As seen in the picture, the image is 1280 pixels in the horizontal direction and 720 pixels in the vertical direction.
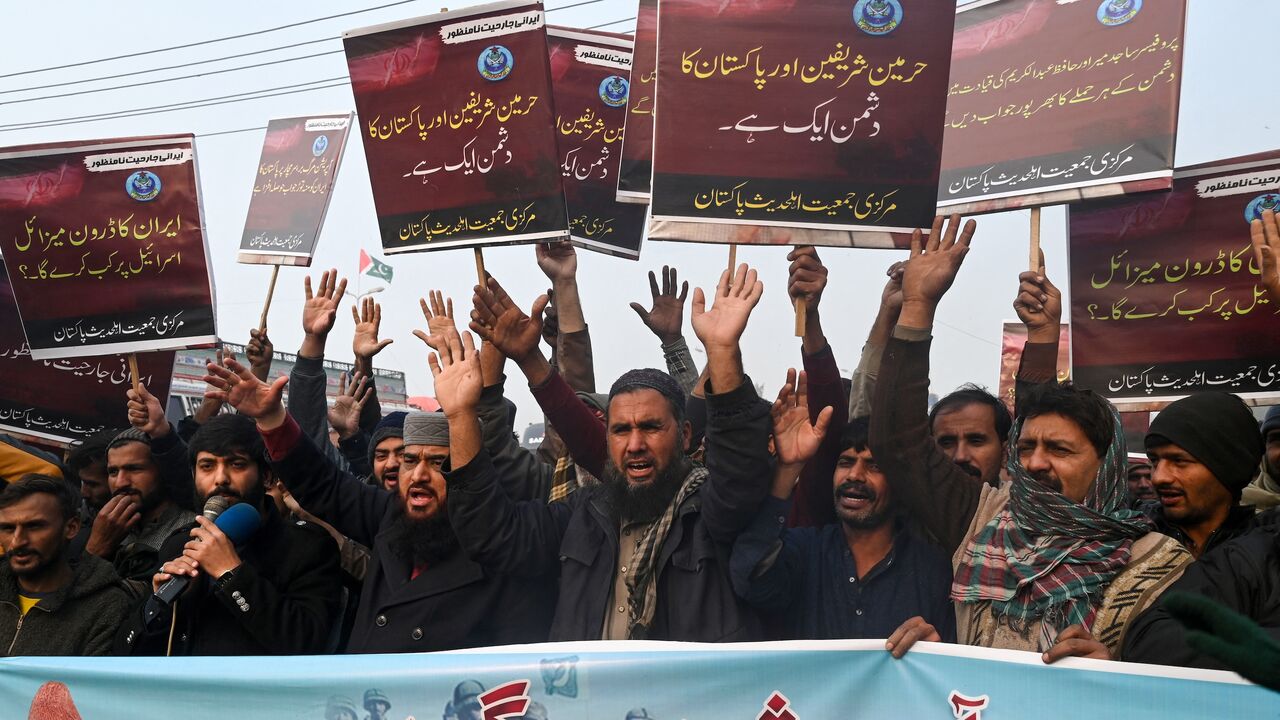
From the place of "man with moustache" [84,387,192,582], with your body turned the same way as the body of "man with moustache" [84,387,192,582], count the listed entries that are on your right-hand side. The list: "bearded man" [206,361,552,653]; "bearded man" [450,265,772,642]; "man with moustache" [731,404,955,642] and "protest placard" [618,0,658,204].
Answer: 0

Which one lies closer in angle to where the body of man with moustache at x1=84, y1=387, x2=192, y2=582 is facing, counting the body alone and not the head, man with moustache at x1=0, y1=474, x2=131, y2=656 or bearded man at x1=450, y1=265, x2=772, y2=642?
the man with moustache

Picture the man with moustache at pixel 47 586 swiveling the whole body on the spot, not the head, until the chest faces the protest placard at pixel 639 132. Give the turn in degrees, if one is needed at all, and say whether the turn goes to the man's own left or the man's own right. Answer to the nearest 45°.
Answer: approximately 135° to the man's own left

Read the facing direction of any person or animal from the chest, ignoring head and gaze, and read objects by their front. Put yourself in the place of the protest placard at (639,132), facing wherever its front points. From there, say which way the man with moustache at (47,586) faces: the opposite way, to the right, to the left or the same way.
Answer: the same way

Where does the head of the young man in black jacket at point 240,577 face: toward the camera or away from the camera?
toward the camera

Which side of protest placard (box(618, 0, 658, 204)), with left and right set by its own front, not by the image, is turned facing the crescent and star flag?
back

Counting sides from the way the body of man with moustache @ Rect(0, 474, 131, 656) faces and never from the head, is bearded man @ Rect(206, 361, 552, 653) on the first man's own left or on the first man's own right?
on the first man's own left

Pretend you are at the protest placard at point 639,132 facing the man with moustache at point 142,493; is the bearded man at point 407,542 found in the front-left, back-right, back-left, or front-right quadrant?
front-left

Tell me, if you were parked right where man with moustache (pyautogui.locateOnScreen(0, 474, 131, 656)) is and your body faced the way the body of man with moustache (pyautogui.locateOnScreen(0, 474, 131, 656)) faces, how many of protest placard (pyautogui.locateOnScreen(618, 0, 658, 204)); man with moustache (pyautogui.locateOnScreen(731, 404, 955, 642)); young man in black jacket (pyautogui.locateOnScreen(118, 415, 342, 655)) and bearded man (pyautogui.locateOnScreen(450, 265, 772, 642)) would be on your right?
0

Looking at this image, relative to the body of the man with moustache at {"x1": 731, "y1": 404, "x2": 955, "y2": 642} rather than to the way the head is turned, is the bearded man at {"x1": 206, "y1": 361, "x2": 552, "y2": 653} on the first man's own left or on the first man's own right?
on the first man's own right

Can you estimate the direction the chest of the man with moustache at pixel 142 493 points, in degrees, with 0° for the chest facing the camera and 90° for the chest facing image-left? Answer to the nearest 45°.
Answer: approximately 45°

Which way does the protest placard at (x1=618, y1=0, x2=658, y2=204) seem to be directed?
toward the camera

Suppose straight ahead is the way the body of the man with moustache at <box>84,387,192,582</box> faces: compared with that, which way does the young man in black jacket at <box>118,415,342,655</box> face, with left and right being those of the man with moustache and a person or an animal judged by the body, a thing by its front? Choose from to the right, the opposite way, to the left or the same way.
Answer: the same way

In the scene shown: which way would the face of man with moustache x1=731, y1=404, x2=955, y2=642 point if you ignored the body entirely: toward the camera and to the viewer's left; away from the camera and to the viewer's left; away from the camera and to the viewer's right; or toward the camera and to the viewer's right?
toward the camera and to the viewer's left

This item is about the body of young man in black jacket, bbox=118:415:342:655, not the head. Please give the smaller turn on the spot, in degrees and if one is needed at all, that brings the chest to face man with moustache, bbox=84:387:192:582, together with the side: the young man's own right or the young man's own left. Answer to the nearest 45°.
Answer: approximately 135° to the young man's own right

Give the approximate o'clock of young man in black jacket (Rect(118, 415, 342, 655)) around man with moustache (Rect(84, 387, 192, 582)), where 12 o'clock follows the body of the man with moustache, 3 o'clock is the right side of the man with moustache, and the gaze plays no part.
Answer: The young man in black jacket is roughly at 10 o'clock from the man with moustache.

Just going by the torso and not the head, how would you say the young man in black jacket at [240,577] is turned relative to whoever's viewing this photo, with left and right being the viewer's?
facing the viewer and to the left of the viewer
